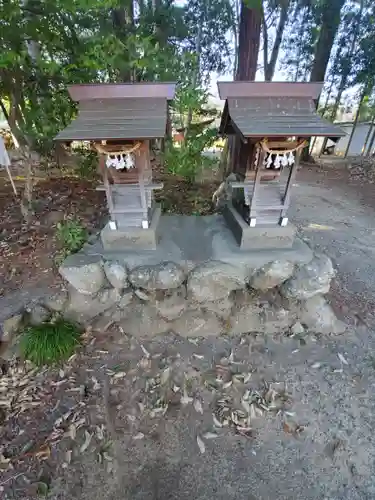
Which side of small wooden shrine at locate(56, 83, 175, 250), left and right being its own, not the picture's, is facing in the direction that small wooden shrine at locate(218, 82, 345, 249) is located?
left

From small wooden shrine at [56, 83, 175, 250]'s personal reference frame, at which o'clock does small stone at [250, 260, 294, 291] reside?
The small stone is roughly at 10 o'clock from the small wooden shrine.

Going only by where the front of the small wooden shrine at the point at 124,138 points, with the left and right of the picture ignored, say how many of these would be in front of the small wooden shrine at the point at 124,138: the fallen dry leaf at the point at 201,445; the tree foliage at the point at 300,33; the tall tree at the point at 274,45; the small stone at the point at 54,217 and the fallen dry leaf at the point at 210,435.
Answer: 2

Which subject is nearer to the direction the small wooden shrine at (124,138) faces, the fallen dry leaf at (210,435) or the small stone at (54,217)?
the fallen dry leaf

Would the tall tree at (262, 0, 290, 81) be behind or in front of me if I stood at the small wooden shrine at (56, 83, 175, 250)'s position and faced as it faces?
behind

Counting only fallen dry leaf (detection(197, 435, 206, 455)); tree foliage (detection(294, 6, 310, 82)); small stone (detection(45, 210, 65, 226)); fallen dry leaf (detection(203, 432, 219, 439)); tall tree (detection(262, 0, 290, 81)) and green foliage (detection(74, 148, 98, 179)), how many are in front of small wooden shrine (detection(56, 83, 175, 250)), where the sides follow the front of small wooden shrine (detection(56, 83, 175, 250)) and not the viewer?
2

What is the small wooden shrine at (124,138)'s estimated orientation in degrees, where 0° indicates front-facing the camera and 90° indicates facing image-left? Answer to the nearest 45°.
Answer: approximately 0°

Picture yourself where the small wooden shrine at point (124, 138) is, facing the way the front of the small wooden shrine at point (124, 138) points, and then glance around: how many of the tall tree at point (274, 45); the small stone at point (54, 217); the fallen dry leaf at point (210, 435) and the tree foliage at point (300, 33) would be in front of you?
1

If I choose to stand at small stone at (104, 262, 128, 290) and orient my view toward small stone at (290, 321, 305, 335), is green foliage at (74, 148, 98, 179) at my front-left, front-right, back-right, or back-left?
back-left

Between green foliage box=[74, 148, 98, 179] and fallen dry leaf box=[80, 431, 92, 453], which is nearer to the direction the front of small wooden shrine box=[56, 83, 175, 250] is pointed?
the fallen dry leaf
